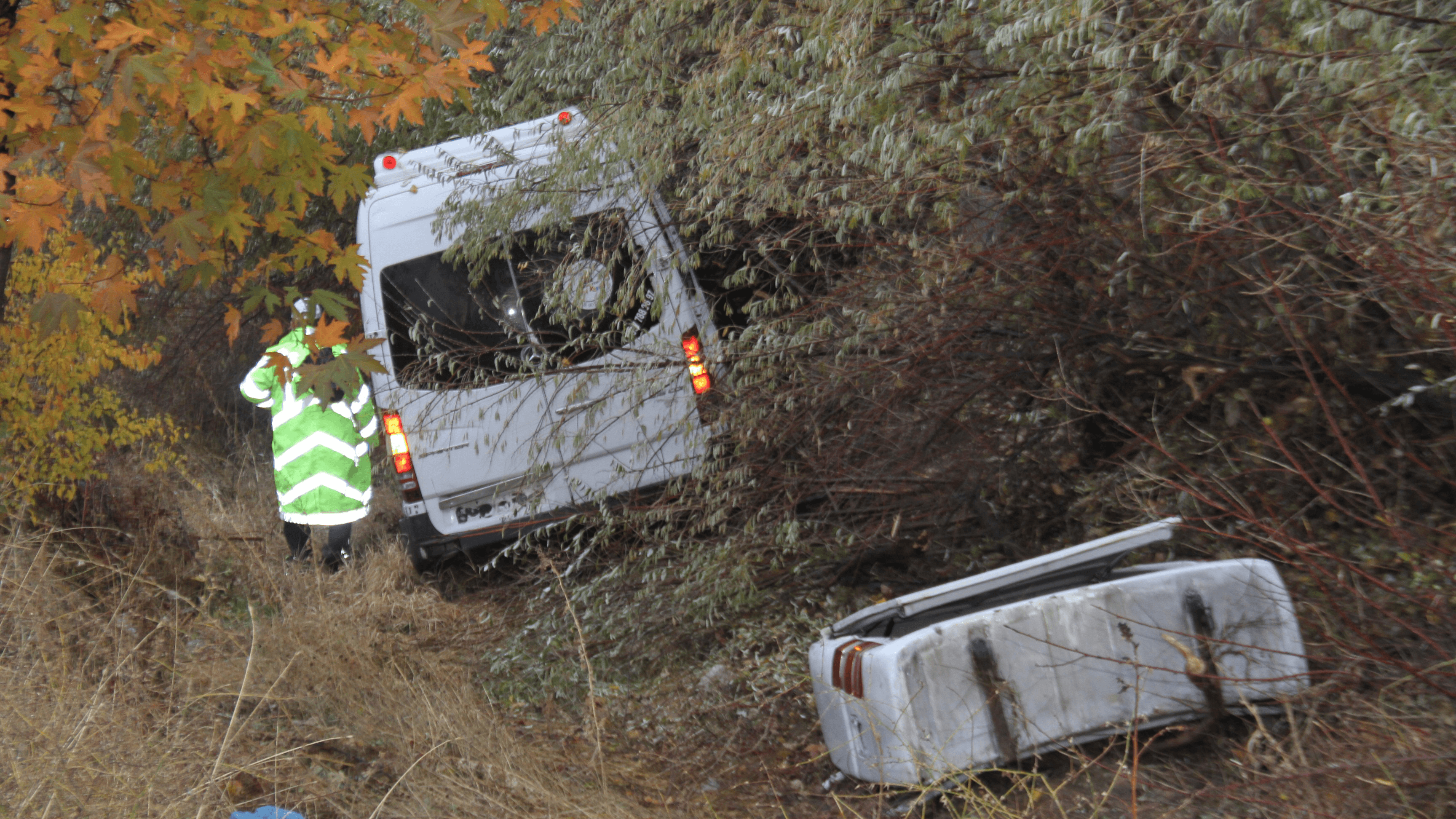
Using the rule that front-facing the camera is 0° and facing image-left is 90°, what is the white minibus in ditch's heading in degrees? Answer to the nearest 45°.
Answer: approximately 180°

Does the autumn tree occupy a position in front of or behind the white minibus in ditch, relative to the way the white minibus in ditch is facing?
behind

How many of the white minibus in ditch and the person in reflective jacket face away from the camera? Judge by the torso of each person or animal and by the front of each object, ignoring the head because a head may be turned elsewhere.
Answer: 2

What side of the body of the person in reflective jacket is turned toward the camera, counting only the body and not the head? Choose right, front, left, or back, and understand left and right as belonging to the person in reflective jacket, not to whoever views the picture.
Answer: back

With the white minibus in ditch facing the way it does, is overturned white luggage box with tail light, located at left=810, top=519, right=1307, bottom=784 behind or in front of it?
behind

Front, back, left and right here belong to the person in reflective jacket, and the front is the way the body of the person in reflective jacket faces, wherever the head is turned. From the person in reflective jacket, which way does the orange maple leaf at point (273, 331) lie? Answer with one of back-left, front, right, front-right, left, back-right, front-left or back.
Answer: back
